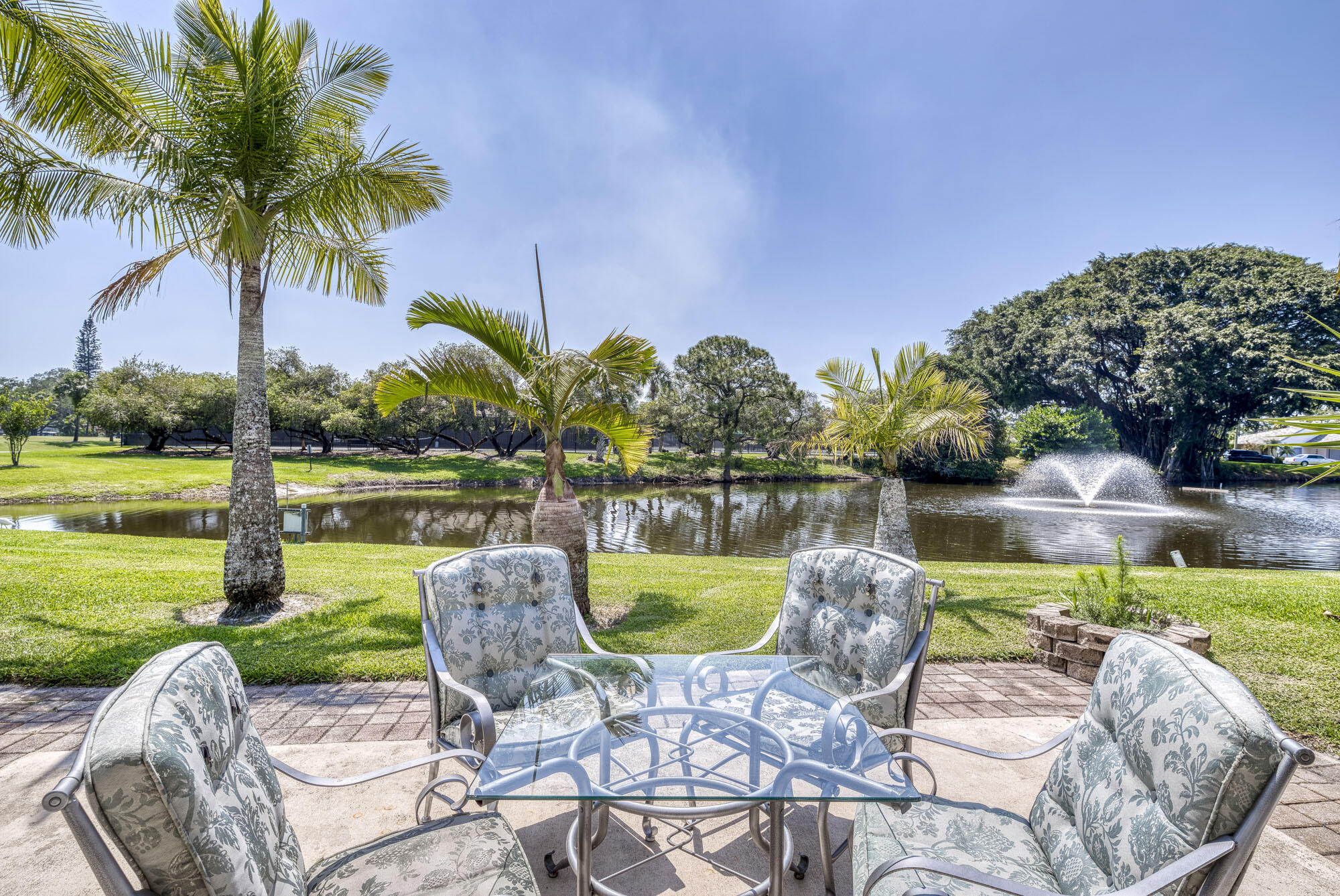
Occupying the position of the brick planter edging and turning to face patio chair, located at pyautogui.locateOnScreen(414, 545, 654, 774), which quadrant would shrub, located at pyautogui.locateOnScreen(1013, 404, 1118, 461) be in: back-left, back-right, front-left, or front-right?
back-right

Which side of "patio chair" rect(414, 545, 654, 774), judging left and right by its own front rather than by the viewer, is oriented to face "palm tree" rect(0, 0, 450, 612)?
back

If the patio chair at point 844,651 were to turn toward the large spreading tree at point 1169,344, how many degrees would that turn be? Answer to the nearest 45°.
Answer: approximately 180°

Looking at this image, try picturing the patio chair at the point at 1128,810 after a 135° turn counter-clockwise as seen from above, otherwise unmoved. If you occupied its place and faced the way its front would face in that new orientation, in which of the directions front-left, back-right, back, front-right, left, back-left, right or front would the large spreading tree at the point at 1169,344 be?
left

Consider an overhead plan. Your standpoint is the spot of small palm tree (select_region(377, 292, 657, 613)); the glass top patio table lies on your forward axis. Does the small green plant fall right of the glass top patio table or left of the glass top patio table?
left

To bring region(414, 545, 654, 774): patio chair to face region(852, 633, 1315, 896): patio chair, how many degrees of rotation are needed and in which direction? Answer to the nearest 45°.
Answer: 0° — it already faces it

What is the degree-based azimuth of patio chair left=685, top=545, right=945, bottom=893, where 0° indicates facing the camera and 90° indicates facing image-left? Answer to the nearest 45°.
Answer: approximately 45°

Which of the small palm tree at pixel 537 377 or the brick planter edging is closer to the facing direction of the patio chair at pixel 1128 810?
the small palm tree

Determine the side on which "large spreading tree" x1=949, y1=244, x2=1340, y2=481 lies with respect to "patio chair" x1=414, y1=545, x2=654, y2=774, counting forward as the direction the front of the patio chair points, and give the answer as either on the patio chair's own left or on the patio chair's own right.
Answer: on the patio chair's own left

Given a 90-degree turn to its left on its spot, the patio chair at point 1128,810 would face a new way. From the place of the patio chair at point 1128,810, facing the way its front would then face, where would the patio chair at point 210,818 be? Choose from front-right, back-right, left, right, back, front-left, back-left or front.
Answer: right

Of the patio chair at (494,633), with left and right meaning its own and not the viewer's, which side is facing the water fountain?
left

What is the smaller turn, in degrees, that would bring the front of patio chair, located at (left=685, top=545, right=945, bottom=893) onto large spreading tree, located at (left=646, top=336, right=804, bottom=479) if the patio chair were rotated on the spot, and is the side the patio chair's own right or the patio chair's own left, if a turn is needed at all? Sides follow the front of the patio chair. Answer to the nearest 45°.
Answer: approximately 135° to the patio chair's own right

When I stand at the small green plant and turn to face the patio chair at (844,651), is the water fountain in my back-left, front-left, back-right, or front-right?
back-right

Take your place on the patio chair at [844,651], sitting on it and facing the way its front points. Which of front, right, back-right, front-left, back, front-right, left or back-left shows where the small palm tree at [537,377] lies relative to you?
right
